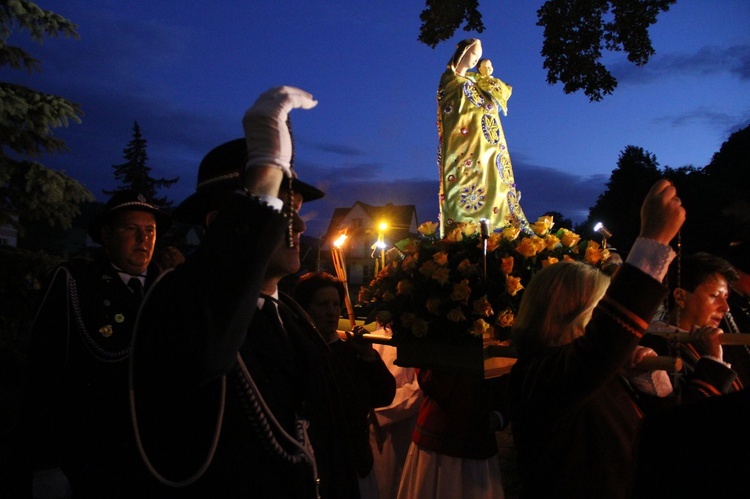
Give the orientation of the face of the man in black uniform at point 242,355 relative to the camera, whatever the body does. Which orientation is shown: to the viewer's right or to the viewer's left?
to the viewer's right

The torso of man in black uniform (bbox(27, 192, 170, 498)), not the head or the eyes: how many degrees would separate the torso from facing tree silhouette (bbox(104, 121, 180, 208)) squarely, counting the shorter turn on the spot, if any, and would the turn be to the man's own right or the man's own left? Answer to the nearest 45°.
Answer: approximately 135° to the man's own left

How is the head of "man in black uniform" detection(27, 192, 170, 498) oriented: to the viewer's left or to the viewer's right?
to the viewer's right

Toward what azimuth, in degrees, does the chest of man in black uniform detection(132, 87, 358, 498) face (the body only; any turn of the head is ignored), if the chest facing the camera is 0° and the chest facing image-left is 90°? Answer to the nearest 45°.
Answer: approximately 315°

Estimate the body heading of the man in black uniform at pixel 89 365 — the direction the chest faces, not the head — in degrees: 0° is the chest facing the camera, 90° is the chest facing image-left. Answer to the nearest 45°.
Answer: approximately 315°

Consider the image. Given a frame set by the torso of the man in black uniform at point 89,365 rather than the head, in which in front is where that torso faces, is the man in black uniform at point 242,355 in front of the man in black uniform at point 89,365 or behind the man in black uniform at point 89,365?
in front

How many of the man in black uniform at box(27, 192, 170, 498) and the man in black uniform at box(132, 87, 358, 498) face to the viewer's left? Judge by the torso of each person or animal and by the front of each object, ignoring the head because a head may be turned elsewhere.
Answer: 0

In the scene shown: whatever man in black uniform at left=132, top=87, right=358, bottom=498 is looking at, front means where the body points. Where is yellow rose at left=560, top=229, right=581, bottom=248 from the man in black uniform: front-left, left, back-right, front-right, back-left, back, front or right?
left
